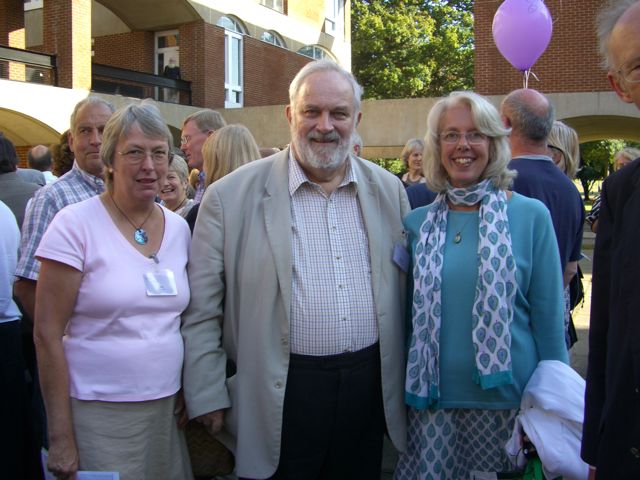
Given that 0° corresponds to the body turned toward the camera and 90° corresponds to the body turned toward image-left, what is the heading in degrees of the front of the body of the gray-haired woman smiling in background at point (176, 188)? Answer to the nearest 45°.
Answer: approximately 45°

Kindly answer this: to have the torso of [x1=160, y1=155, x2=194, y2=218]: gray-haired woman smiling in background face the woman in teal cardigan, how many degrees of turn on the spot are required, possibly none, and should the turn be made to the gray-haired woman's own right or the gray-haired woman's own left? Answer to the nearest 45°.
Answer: approximately 90° to the gray-haired woman's own left

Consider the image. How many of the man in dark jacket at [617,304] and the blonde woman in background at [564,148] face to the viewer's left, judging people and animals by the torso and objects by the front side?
1

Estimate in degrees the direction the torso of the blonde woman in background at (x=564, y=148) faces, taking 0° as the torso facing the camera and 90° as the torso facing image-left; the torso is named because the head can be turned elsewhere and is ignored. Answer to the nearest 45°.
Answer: approximately 90°

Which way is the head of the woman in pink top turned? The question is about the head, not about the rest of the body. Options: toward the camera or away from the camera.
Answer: toward the camera

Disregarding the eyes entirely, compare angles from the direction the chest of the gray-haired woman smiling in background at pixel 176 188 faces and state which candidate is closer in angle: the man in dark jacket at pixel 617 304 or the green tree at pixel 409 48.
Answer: the man in dark jacket

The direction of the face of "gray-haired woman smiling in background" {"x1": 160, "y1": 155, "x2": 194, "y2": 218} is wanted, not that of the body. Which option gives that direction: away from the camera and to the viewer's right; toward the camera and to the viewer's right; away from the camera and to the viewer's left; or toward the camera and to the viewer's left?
toward the camera and to the viewer's left

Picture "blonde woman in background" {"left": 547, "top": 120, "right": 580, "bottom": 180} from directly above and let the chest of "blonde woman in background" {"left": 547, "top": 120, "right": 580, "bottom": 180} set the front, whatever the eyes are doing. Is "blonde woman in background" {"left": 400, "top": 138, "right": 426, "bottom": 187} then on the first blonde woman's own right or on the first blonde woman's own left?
on the first blonde woman's own right

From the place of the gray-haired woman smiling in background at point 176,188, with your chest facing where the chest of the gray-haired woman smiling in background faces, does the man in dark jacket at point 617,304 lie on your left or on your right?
on your left
